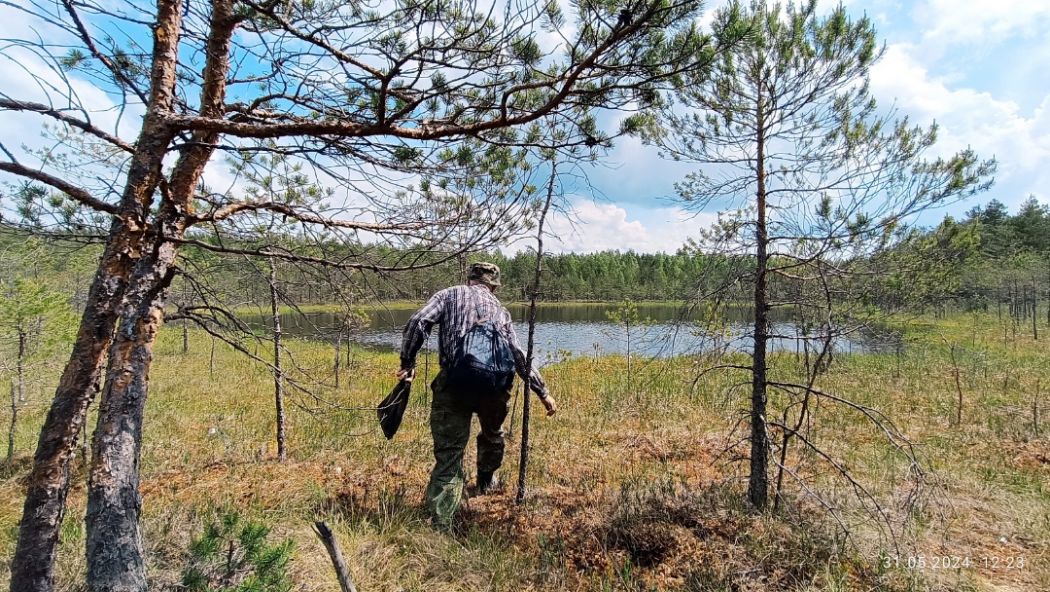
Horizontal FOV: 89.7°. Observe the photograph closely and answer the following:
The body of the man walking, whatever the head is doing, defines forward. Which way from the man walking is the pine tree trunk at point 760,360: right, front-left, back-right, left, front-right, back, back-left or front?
right

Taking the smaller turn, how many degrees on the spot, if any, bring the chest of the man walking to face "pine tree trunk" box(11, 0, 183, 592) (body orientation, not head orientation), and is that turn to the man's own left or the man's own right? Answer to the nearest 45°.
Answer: approximately 135° to the man's own left

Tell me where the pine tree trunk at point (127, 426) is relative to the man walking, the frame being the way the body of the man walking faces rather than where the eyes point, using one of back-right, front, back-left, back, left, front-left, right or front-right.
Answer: back-left

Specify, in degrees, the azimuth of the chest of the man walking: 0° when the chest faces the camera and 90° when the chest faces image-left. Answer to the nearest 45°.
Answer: approximately 180°
